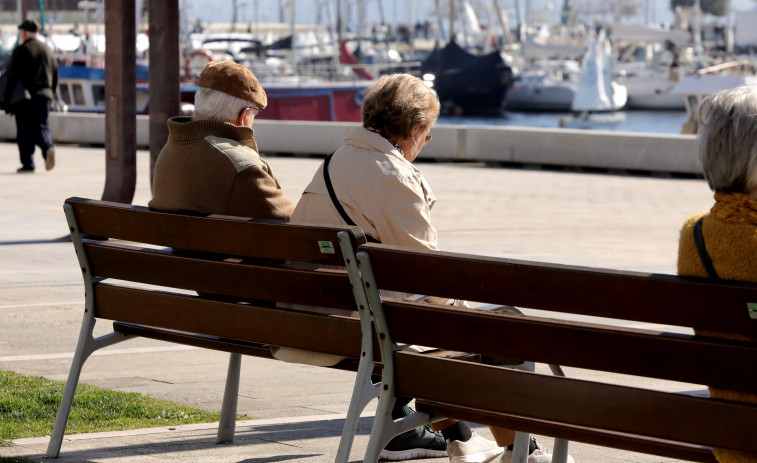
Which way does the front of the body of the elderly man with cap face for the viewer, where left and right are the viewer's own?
facing away from the viewer and to the right of the viewer

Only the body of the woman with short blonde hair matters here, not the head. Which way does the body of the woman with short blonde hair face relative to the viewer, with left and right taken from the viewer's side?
facing away from the viewer and to the right of the viewer

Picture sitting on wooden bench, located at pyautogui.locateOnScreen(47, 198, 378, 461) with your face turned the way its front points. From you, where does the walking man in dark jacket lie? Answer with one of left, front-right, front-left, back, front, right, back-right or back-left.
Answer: front-left

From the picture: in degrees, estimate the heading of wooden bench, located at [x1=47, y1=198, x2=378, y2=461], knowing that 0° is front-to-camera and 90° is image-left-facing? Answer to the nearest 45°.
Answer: approximately 225°

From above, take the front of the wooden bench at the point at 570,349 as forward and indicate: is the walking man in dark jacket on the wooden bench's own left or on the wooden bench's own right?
on the wooden bench's own left

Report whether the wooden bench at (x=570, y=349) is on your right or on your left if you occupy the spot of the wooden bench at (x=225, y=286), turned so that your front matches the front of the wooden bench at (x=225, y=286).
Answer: on your right

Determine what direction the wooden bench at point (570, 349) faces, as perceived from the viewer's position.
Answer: facing away from the viewer and to the right of the viewer

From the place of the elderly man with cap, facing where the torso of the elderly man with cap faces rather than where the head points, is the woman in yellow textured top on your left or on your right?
on your right

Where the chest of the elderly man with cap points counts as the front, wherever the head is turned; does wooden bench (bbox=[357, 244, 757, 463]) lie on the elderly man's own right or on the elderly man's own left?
on the elderly man's own right

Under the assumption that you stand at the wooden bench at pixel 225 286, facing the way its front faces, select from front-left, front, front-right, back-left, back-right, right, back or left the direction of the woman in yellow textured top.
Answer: right

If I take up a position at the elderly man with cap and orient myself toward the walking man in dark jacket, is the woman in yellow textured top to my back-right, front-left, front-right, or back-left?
back-right

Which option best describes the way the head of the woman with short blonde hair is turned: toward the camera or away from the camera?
away from the camera

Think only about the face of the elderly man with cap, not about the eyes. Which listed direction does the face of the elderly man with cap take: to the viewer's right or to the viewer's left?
to the viewer's right

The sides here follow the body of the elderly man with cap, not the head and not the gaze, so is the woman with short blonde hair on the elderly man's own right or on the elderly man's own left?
on the elderly man's own right
